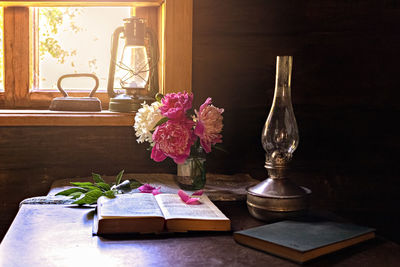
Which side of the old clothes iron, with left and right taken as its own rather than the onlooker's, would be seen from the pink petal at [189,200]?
left

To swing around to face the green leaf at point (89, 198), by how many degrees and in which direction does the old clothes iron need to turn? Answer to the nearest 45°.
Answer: approximately 90° to its left

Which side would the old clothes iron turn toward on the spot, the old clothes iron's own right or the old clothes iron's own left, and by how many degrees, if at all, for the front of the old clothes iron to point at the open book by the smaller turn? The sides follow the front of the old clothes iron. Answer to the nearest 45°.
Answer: approximately 90° to the old clothes iron's own left

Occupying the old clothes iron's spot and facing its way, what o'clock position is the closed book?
The closed book is roughly at 8 o'clock from the old clothes iron.

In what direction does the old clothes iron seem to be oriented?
to the viewer's left

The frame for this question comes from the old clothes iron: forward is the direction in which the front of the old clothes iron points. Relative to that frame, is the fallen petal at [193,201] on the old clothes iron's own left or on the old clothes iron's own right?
on the old clothes iron's own left

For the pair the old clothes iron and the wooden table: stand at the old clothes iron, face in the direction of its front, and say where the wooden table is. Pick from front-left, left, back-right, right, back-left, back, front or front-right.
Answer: left
